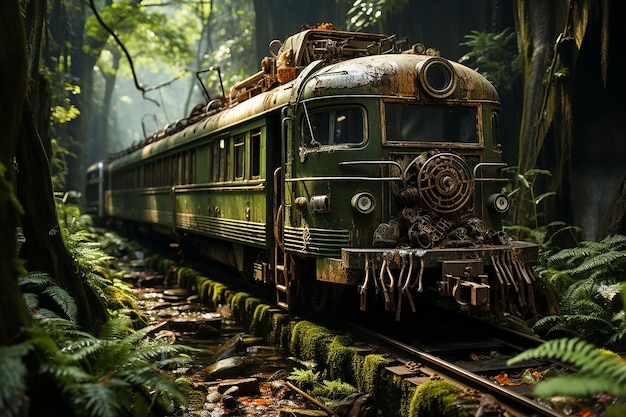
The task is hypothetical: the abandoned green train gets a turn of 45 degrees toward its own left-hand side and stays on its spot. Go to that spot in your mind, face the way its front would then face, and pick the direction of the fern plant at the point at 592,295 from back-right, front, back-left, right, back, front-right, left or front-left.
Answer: front

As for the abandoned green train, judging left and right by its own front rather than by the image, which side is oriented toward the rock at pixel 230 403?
right

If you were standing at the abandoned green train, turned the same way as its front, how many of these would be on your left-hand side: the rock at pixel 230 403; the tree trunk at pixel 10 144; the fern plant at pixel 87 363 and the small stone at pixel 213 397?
0

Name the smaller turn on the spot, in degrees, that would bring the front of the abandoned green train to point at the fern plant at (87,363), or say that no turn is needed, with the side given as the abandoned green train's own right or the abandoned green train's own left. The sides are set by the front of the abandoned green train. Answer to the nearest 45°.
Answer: approximately 90° to the abandoned green train's own right

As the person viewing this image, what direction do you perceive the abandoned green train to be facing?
facing the viewer and to the right of the viewer

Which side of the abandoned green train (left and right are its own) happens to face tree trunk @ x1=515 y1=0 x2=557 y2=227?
left

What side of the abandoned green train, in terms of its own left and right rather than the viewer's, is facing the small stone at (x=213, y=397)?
right

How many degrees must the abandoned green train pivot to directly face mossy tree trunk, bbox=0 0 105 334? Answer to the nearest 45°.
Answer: approximately 90° to its right

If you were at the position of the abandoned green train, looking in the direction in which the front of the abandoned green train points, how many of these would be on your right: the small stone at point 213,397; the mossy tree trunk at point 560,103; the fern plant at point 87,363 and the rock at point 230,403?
3

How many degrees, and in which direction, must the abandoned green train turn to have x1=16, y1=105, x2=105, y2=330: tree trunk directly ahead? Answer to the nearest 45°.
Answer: approximately 90° to its right
